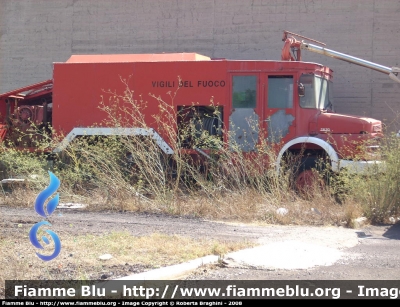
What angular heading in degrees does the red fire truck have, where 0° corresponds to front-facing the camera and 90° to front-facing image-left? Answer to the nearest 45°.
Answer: approximately 270°
